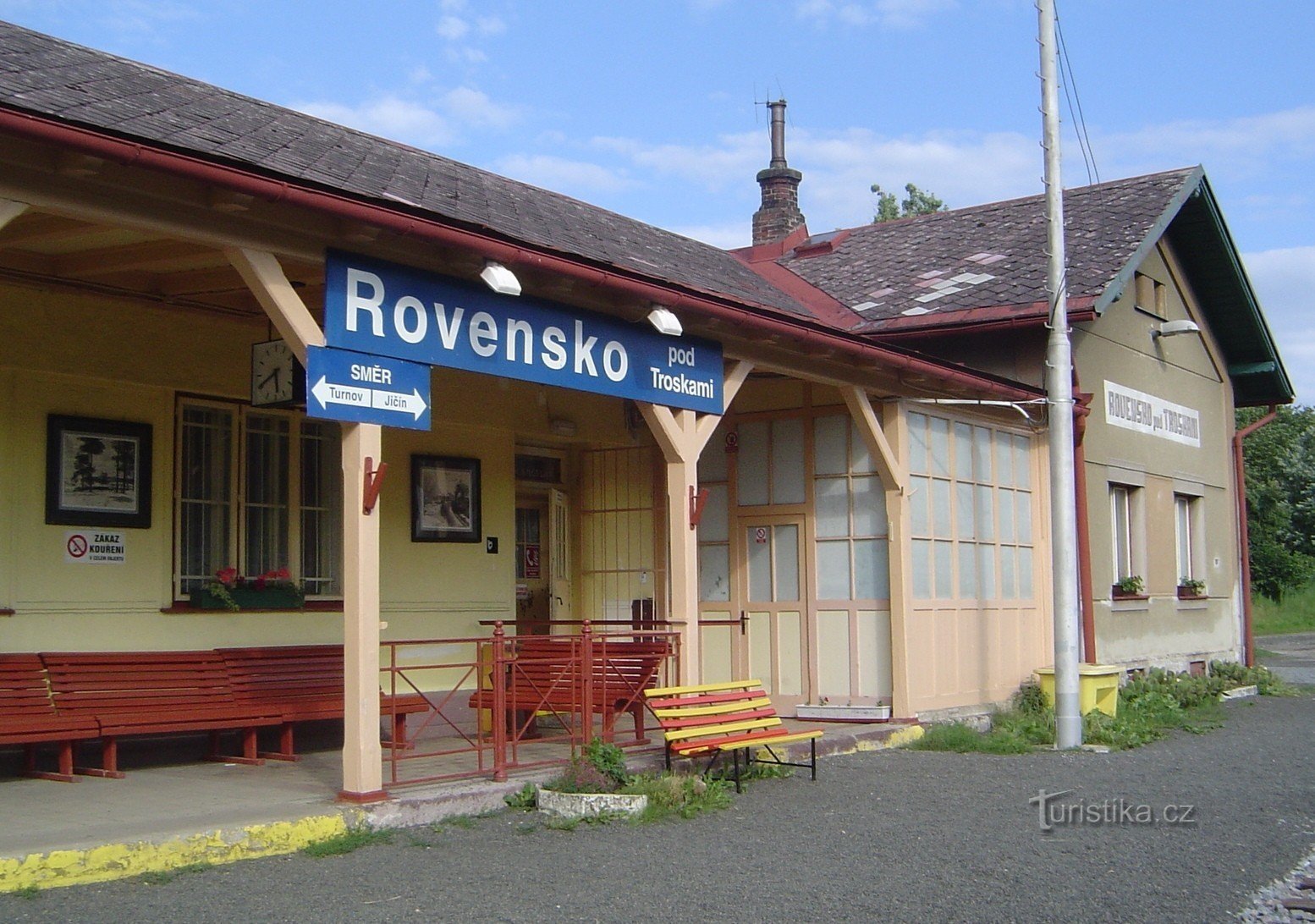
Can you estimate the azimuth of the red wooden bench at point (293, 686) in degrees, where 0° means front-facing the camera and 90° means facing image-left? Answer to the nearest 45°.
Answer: approximately 315°

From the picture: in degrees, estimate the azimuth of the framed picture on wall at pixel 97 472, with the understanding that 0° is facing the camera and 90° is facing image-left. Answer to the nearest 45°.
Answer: approximately 315°

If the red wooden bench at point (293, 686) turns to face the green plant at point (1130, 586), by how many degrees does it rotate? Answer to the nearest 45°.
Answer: approximately 90° to its left

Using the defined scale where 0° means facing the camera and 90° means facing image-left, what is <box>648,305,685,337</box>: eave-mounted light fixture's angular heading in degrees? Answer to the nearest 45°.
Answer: approximately 315°
